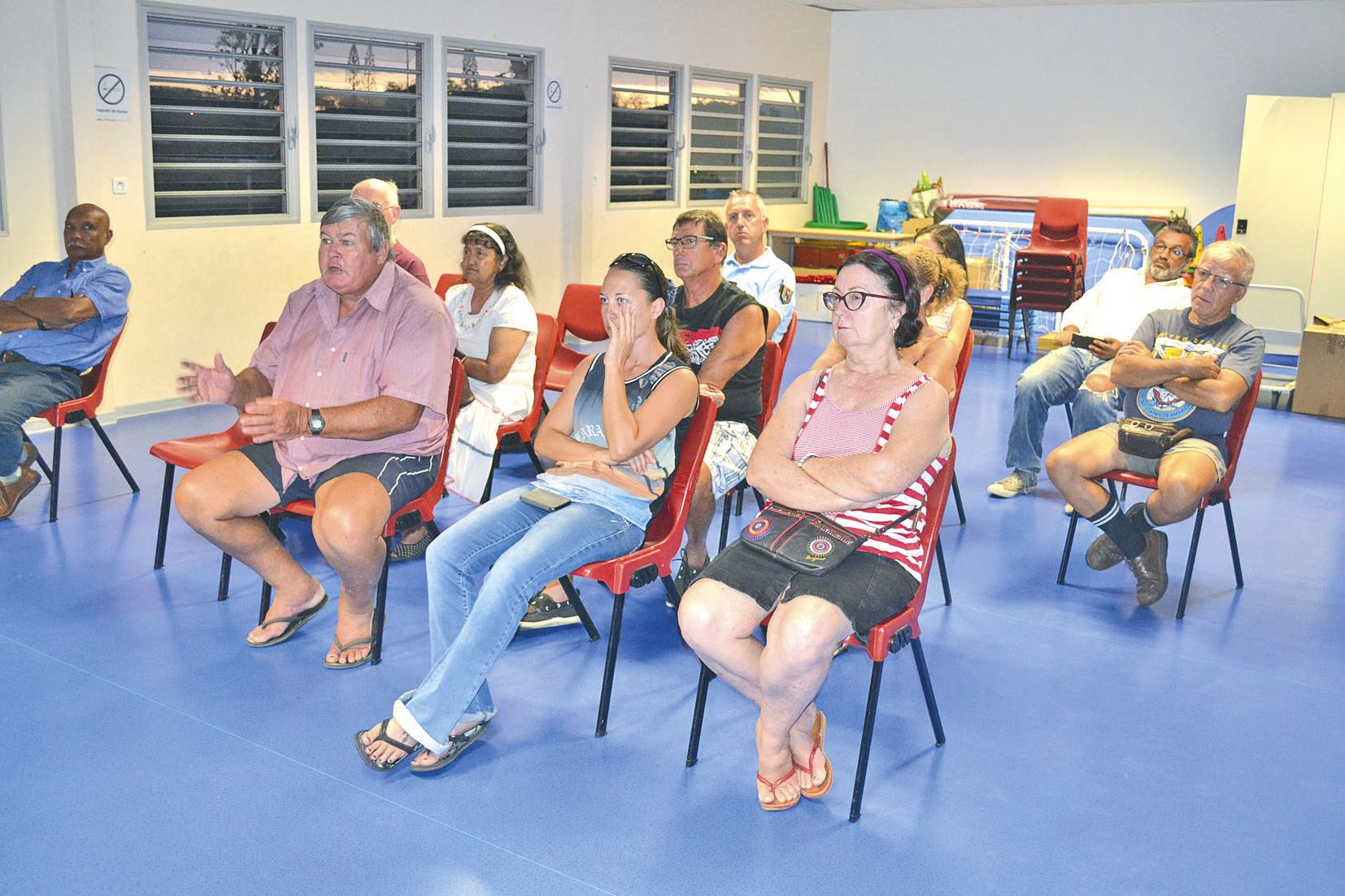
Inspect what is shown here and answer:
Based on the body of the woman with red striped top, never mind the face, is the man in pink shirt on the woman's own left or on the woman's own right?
on the woman's own right

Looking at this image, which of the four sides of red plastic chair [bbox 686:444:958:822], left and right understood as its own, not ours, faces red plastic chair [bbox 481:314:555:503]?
right

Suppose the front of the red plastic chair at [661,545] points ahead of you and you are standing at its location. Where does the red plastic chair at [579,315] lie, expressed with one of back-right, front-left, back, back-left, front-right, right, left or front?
back-right

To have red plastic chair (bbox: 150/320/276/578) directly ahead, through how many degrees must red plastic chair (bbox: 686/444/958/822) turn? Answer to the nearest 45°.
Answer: approximately 90° to its right

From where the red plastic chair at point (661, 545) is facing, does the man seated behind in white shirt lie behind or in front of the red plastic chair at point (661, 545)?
behind

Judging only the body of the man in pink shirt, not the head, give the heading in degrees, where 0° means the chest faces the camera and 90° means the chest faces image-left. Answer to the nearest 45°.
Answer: approximately 45°

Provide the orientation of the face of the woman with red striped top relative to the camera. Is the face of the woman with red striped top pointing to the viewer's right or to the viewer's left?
to the viewer's left
